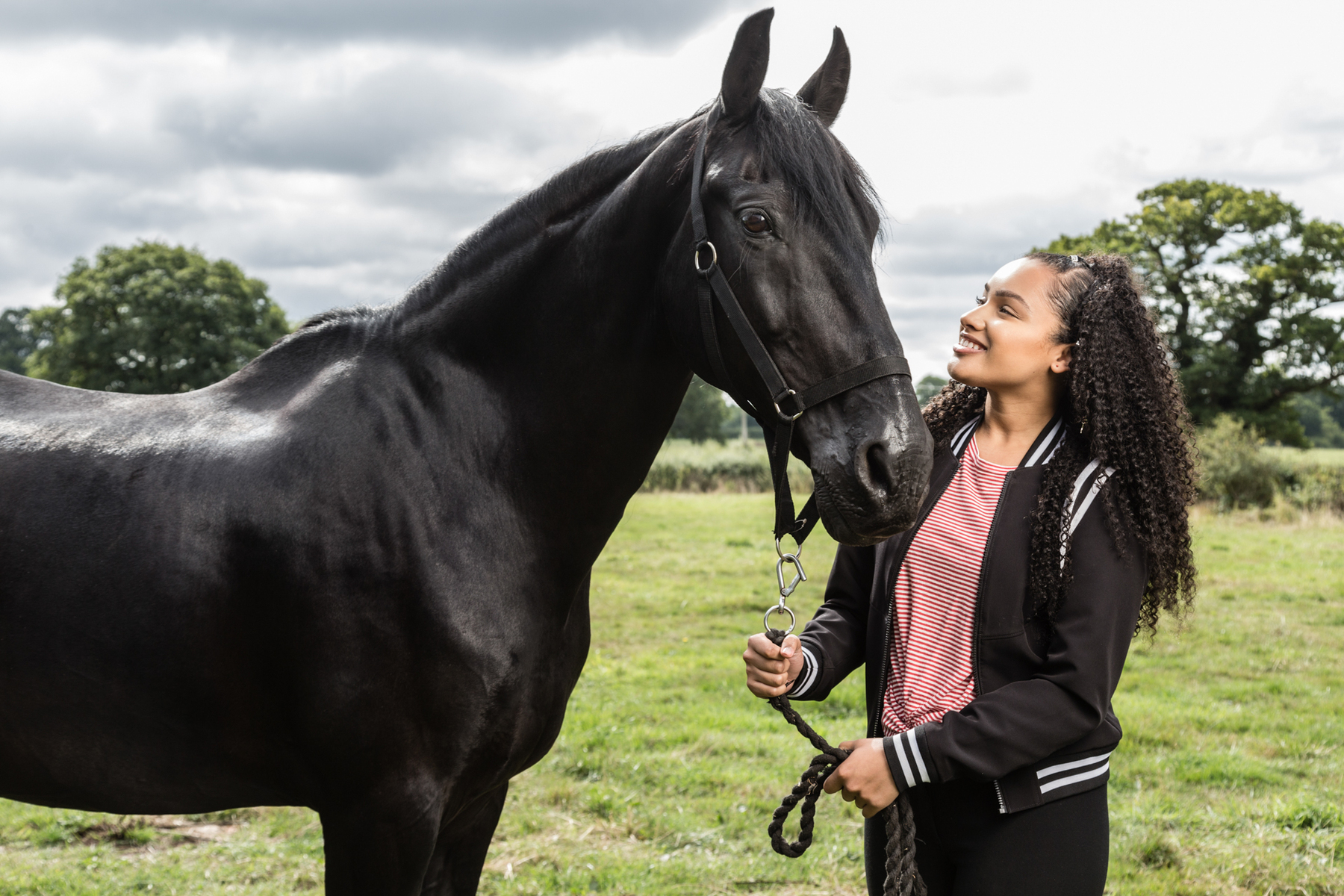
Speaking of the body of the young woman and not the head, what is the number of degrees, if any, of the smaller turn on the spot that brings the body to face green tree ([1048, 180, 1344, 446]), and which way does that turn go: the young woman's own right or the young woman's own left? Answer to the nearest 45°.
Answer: approximately 135° to the young woman's own right

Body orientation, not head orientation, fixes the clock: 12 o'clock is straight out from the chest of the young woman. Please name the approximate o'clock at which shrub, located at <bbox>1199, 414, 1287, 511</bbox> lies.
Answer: The shrub is roughly at 5 o'clock from the young woman.

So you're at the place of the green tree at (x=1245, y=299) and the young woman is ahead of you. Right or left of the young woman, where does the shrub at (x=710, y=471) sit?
right

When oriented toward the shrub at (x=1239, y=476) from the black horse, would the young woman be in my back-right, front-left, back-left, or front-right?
front-right

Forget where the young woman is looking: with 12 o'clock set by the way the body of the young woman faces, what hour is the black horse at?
The black horse is roughly at 1 o'clock from the young woman.

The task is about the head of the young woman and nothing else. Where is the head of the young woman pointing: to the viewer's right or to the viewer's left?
to the viewer's left

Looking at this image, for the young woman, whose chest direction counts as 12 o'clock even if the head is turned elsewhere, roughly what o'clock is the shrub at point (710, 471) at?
The shrub is roughly at 4 o'clock from the young woman.

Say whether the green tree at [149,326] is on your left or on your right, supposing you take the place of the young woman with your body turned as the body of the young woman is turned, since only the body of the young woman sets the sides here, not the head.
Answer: on your right

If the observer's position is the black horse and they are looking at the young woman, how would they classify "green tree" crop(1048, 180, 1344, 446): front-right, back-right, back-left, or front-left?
front-left

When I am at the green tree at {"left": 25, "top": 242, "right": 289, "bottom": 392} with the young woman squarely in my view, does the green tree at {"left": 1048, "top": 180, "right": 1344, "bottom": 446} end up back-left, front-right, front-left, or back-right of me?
front-left
